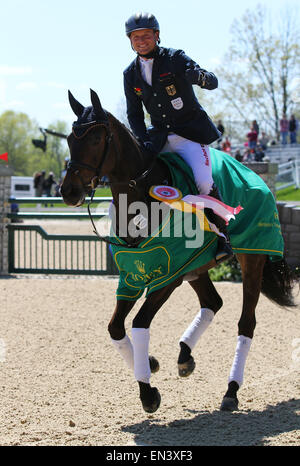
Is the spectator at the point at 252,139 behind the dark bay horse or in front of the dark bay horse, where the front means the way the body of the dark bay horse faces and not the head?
behind

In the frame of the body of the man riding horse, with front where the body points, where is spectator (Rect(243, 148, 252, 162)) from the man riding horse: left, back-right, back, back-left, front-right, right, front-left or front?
back-right

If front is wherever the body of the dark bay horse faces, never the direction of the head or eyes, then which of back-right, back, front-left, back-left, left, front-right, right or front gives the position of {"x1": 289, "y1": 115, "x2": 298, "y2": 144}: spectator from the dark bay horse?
back-right

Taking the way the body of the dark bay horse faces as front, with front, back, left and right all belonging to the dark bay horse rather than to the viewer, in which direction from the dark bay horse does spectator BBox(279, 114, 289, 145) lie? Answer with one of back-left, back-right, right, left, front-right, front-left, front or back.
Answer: back-right

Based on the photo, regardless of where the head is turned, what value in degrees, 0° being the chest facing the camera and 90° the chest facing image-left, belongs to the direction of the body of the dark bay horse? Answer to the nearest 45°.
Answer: approximately 45°

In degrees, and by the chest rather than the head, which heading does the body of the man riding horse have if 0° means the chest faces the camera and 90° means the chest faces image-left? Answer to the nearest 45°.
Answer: approximately 45°

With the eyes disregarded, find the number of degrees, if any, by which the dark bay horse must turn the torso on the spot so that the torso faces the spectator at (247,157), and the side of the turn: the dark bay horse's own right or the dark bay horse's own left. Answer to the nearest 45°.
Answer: approximately 135° to the dark bay horse's own right

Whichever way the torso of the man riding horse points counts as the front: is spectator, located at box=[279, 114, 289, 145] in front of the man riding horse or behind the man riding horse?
behind
